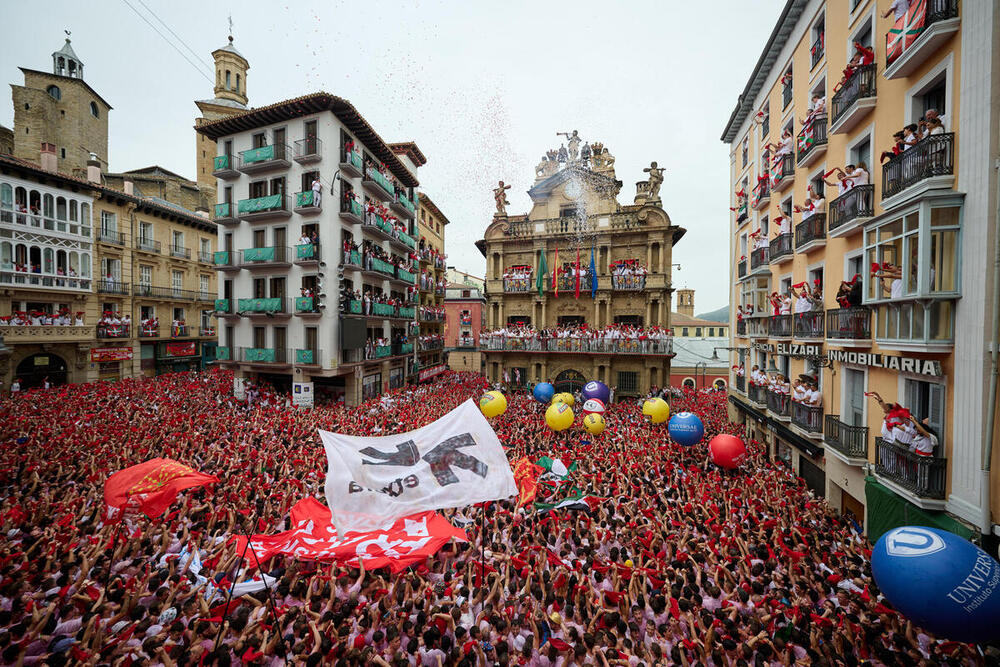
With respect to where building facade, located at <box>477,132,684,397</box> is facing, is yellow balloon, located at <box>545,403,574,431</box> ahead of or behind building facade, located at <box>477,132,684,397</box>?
ahead

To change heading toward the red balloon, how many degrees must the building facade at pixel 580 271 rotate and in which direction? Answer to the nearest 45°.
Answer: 0° — it already faces it

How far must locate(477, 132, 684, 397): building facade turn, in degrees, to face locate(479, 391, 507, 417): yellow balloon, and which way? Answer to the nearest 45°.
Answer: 0° — it already faces it

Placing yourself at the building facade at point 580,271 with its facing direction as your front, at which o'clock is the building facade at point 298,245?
the building facade at point 298,245 is roughly at 2 o'clock from the building facade at point 580,271.

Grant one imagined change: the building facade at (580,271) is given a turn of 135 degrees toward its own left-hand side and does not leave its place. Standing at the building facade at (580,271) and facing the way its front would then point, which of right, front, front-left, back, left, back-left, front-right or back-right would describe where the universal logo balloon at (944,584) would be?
back-right

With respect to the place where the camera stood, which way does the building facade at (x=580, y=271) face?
facing the viewer

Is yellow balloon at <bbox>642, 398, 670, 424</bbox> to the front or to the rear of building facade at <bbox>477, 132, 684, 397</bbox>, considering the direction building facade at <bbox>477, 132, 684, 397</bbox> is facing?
to the front

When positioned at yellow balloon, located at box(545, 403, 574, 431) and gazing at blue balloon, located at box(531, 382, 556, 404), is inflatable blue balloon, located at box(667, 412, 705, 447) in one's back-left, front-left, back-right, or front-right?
back-right

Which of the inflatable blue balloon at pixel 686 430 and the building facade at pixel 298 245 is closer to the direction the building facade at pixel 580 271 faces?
the inflatable blue balloon

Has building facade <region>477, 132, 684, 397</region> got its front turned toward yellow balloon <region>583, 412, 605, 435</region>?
yes

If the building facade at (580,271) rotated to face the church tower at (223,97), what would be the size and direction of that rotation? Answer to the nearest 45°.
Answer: approximately 90° to its right

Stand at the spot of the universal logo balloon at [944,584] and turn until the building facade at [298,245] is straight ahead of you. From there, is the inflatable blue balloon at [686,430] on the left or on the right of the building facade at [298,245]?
right

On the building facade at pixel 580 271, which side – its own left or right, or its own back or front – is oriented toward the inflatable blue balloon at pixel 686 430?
front
